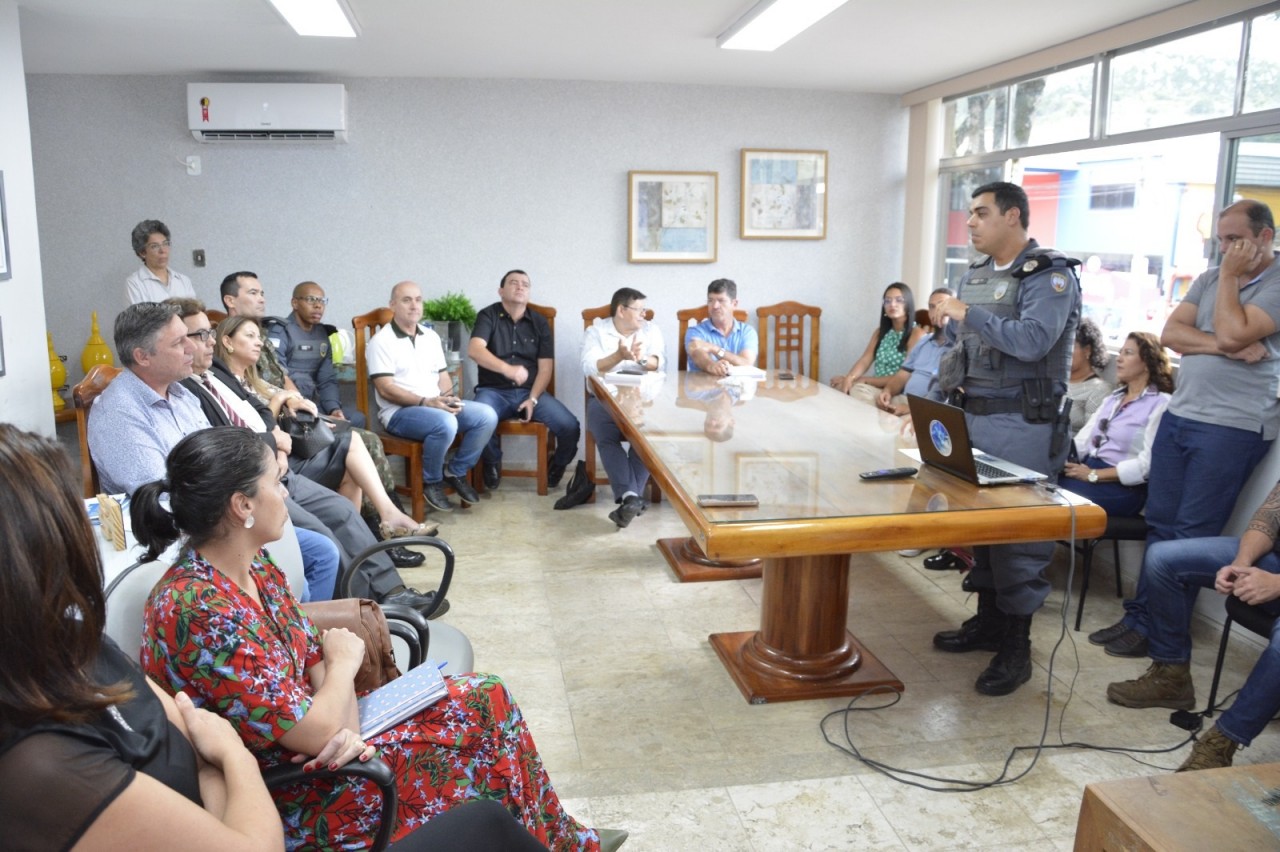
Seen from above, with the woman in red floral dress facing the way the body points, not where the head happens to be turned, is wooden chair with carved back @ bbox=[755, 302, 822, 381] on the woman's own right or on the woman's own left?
on the woman's own left

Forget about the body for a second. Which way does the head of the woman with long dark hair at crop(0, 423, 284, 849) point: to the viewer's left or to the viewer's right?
to the viewer's right

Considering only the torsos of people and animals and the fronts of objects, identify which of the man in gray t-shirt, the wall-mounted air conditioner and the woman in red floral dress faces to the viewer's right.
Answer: the woman in red floral dress

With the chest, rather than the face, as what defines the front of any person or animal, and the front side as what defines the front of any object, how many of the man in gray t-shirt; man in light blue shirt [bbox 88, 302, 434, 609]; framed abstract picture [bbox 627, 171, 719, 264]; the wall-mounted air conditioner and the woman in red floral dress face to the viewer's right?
2

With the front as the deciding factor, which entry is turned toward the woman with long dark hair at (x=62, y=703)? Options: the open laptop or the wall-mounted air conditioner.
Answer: the wall-mounted air conditioner

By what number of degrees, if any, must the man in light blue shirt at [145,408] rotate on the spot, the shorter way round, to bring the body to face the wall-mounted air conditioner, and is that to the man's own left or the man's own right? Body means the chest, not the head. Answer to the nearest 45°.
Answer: approximately 90° to the man's own left

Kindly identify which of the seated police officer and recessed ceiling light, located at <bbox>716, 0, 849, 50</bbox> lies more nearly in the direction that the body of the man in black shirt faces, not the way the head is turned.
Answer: the recessed ceiling light
